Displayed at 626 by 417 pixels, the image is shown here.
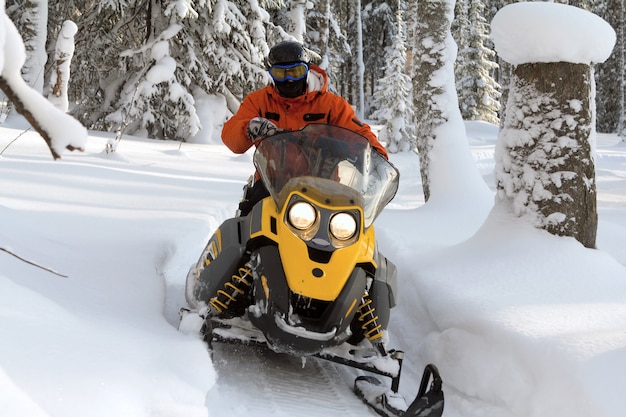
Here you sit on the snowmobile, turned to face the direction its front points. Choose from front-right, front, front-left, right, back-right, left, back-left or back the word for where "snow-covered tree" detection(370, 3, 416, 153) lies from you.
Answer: back

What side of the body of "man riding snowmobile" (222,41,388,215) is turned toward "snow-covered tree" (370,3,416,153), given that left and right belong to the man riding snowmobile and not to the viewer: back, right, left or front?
back

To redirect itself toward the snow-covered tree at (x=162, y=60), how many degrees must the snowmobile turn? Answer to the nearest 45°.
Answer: approximately 180°

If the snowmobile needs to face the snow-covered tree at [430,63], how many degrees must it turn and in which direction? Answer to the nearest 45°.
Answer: approximately 180°

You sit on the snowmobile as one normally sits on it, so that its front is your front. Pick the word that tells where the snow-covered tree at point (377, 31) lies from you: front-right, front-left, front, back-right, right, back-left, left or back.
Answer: back

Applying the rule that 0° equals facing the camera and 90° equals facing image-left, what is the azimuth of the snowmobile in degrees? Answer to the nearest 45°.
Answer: approximately 0°

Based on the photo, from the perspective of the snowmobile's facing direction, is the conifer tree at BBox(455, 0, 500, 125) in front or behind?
behind

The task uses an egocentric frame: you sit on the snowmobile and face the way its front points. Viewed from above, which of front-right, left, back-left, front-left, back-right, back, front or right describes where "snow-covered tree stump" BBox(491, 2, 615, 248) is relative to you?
back-left

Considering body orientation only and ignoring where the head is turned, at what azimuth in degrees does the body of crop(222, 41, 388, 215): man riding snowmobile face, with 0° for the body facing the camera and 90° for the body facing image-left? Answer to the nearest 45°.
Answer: approximately 0°

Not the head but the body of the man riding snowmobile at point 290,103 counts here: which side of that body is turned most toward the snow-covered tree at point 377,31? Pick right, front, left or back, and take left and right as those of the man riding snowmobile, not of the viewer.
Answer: back

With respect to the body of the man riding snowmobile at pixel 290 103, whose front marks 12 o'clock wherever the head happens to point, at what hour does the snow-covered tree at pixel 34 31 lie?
The snow-covered tree is roughly at 5 o'clock from the man riding snowmobile.
